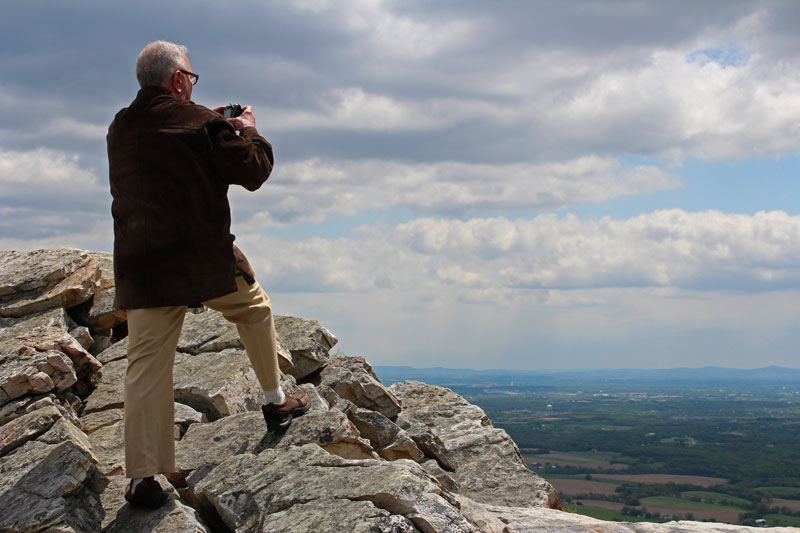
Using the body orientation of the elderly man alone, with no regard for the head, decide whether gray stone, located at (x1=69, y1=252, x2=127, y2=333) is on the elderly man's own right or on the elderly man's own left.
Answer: on the elderly man's own left

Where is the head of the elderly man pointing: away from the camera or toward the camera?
away from the camera

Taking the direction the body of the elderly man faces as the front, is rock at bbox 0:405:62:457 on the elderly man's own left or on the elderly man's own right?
on the elderly man's own left

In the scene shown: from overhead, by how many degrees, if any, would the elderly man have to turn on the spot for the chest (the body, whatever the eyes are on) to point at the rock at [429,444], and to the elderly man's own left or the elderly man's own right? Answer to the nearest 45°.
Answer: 0° — they already face it

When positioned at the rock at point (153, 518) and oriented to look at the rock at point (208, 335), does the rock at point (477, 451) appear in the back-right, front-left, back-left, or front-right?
front-right

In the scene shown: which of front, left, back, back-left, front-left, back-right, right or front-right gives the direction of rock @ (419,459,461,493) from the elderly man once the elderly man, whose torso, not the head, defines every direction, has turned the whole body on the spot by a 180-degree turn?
back

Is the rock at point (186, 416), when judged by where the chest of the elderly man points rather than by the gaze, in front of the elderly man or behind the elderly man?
in front

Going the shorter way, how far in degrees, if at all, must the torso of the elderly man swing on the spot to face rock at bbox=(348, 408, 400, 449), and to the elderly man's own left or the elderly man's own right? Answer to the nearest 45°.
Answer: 0° — they already face it

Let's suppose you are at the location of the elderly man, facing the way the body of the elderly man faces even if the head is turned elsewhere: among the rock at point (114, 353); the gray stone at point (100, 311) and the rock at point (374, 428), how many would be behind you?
0

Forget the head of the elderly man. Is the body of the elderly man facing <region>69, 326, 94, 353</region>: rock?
no

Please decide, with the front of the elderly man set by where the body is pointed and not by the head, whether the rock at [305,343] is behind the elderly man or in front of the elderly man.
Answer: in front

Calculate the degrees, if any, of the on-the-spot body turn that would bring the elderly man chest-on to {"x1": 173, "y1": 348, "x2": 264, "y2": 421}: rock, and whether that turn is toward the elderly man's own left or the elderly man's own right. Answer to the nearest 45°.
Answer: approximately 45° to the elderly man's own left

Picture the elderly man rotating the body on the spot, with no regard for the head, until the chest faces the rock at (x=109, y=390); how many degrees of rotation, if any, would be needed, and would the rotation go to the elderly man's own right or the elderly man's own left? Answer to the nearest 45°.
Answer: approximately 45° to the elderly man's own left

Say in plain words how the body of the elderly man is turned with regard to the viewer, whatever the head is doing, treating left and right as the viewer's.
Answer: facing away from the viewer and to the right of the viewer
